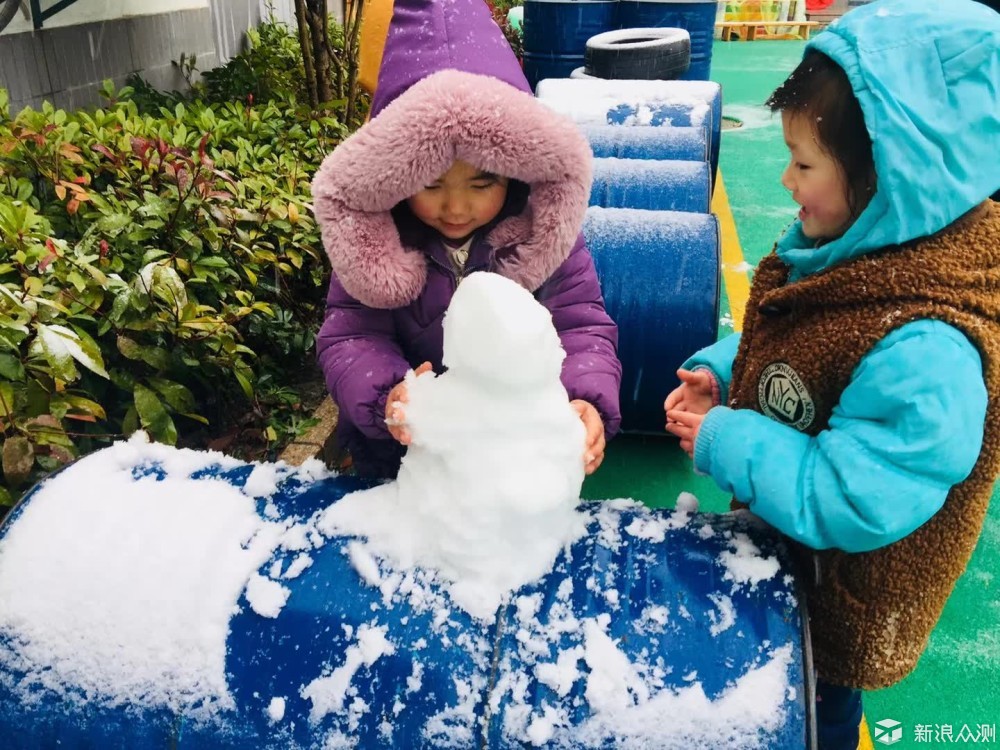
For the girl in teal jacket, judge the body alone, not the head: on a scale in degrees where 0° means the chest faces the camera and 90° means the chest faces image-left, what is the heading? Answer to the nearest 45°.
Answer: approximately 90°

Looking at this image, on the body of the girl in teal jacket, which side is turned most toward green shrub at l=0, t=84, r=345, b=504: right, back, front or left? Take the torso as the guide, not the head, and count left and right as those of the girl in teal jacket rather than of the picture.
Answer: front

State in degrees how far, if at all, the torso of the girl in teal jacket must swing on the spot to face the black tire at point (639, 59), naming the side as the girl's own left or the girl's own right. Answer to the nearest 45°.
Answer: approximately 90° to the girl's own right

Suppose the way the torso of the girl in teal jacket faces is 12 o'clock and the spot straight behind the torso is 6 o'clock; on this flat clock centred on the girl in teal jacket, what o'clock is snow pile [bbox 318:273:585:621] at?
The snow pile is roughly at 11 o'clock from the girl in teal jacket.

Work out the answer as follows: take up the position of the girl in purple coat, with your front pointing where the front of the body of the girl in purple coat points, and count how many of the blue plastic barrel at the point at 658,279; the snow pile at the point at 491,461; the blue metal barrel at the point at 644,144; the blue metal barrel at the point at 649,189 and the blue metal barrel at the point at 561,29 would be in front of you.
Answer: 1

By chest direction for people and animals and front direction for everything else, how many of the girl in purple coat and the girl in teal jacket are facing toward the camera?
1

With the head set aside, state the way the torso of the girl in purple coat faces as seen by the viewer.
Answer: toward the camera

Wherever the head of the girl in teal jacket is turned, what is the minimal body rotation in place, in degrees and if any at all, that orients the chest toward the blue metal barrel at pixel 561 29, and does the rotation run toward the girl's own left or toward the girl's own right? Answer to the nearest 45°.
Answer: approximately 45° to the girl's own right

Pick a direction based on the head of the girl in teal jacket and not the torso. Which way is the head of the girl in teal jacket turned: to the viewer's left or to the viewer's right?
to the viewer's left

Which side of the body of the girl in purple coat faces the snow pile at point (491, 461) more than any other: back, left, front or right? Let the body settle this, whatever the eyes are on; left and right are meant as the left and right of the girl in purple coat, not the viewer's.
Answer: front

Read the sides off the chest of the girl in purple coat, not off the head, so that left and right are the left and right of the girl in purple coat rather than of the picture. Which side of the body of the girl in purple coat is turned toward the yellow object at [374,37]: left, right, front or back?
back

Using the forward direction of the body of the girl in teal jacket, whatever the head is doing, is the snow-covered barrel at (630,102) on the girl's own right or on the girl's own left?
on the girl's own right
